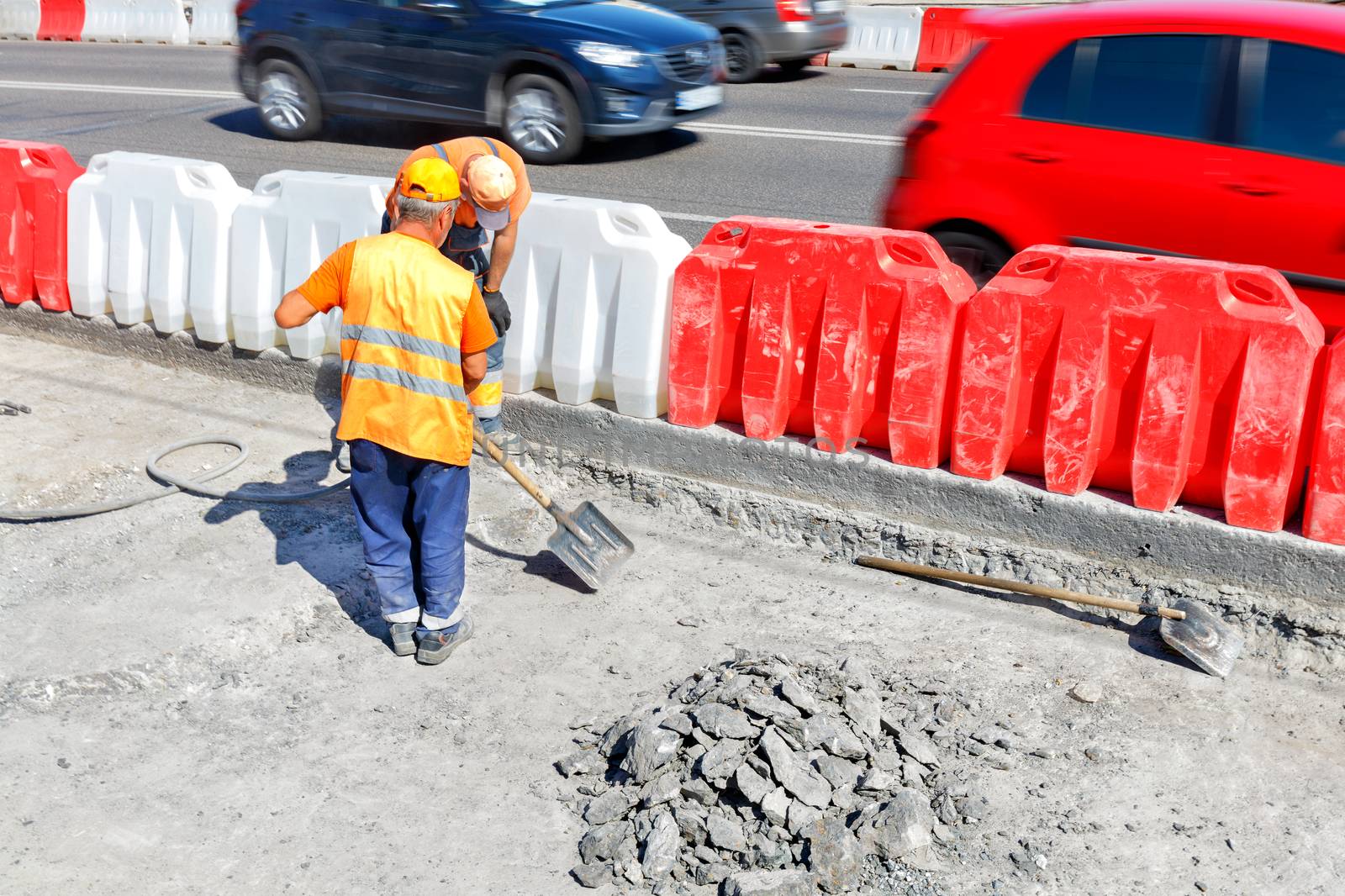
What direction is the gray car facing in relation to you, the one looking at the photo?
facing away from the viewer and to the left of the viewer

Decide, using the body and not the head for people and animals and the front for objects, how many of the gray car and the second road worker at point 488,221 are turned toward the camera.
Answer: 1

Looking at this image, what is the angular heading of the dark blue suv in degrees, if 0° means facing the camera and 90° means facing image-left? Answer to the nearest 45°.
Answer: approximately 315°

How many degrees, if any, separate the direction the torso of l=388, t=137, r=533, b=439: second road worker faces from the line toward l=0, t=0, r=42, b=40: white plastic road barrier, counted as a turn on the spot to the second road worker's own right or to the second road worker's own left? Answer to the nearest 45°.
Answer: approximately 180°

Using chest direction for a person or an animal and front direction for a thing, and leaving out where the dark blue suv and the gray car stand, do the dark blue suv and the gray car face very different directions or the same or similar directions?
very different directions

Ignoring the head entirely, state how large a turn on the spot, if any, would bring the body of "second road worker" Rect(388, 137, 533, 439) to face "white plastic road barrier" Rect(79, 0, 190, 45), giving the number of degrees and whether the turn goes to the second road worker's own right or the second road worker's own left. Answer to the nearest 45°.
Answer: approximately 180°

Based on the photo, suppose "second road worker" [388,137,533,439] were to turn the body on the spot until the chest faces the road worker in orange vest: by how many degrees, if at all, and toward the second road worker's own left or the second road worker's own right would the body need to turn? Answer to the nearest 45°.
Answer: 0° — they already face them

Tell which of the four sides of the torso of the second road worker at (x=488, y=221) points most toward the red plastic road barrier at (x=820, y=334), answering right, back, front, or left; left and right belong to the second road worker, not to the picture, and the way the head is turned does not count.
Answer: left

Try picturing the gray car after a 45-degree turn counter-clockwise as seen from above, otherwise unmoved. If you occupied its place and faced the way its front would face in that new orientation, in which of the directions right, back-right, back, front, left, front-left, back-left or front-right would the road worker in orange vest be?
left

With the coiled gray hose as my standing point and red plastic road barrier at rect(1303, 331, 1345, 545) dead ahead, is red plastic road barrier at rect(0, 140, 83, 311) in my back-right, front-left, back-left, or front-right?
back-left

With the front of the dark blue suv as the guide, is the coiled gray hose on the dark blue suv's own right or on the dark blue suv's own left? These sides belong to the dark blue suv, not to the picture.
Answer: on the dark blue suv's own right
